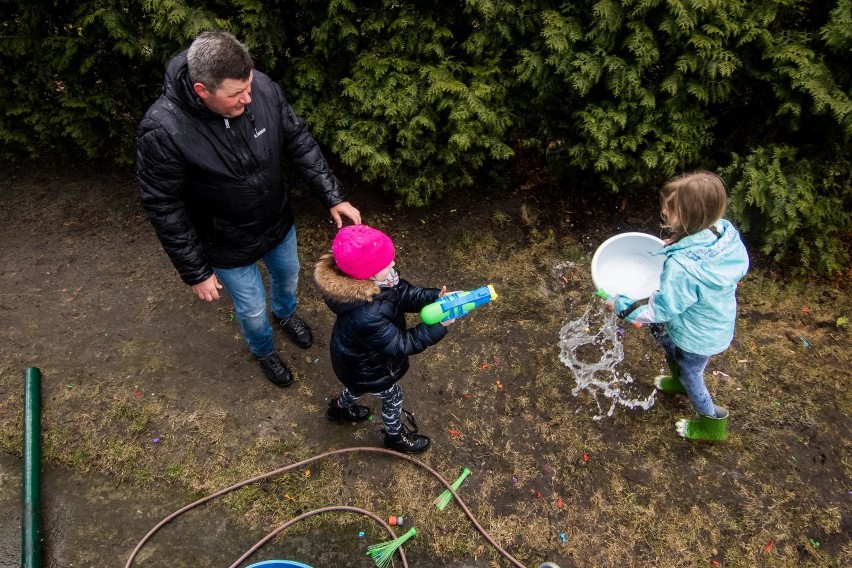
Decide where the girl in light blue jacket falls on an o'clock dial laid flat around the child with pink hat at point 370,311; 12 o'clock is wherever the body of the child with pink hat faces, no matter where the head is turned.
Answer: The girl in light blue jacket is roughly at 12 o'clock from the child with pink hat.

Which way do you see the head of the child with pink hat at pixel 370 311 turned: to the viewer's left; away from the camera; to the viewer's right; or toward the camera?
to the viewer's right

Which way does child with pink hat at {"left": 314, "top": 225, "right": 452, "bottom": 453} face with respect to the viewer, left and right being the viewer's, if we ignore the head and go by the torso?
facing to the right of the viewer

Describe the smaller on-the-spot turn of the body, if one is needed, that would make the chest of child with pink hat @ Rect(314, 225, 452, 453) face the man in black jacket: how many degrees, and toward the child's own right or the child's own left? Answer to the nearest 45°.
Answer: approximately 135° to the child's own left

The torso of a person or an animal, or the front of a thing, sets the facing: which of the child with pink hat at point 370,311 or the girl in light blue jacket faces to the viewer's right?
the child with pink hat

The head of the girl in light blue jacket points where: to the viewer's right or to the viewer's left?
to the viewer's left

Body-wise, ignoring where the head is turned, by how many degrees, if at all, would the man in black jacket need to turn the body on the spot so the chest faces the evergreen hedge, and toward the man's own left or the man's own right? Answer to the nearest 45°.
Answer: approximately 90° to the man's own left

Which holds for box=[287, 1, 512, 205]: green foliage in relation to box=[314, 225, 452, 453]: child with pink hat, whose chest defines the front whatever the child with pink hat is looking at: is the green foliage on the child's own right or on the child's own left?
on the child's own left

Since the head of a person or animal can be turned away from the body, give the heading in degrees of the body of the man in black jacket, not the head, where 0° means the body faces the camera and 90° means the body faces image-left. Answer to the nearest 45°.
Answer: approximately 315°

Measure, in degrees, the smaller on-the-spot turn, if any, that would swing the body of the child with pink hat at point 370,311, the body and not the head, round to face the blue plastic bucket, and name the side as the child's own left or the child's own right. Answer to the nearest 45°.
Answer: approximately 135° to the child's own right

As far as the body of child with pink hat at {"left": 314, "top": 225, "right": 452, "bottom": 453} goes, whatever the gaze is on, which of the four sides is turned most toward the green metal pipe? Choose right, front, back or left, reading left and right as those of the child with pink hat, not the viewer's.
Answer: back

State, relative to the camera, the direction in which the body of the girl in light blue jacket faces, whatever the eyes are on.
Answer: to the viewer's left

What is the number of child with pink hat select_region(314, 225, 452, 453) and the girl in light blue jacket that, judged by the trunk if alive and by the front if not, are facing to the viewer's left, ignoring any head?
1
